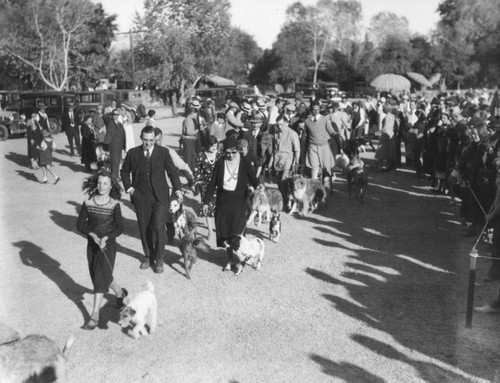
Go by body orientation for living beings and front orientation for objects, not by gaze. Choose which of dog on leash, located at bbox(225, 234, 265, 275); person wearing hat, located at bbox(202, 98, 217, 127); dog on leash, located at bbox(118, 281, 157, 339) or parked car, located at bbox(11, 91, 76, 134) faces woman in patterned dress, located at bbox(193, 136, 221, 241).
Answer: the person wearing hat

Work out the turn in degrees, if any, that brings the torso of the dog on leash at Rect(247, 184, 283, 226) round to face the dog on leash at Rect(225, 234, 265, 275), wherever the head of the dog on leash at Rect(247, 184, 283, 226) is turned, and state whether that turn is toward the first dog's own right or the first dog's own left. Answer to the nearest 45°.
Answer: approximately 45° to the first dog's own left

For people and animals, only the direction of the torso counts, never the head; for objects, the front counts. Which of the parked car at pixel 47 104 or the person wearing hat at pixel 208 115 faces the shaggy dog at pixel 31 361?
the person wearing hat

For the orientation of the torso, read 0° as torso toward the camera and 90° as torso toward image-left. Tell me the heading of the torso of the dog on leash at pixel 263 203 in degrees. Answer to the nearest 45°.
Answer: approximately 45°

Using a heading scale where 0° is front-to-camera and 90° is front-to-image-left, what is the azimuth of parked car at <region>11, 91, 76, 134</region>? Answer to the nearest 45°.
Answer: approximately 90°

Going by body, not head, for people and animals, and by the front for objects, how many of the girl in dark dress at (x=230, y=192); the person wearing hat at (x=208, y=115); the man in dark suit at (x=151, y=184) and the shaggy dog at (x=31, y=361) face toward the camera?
3

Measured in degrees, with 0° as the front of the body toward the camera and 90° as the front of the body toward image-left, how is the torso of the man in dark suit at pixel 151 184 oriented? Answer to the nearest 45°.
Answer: approximately 0°

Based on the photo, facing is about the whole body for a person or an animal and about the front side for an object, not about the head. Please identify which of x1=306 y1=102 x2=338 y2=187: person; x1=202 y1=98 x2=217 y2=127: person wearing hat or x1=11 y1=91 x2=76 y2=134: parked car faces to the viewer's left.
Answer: the parked car

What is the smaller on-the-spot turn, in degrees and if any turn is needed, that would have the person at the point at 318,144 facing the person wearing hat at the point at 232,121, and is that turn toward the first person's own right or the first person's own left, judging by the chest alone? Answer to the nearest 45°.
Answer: approximately 135° to the first person's own right

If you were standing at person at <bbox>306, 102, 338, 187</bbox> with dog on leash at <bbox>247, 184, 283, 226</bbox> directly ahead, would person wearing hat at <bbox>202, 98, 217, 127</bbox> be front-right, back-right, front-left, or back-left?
back-right
